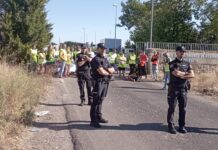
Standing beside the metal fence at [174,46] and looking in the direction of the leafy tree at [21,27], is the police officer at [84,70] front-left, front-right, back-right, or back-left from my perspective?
front-left

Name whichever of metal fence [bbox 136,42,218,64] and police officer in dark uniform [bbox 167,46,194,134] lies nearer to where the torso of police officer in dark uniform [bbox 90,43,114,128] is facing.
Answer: the police officer in dark uniform

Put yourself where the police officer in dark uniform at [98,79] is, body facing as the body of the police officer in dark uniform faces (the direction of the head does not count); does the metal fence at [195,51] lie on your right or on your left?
on your left

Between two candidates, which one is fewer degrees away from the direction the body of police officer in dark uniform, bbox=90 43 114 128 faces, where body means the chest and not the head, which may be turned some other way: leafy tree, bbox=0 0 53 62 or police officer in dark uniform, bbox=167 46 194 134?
the police officer in dark uniform

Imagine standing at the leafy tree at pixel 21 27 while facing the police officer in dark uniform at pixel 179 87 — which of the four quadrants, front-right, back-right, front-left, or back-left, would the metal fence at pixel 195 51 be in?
front-left

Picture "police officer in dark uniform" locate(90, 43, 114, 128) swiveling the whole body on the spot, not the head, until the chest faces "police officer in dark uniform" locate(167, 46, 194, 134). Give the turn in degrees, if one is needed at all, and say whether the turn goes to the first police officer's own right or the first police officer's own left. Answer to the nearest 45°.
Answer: approximately 45° to the first police officer's own left

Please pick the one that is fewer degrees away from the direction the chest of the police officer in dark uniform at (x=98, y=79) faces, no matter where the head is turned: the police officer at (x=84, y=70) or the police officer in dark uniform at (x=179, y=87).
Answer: the police officer in dark uniform

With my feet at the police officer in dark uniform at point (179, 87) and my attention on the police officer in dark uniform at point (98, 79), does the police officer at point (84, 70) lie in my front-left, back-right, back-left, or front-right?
front-right

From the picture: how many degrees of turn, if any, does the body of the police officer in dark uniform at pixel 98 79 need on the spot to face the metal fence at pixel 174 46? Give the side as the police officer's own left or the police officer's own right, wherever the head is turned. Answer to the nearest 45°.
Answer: approximately 135° to the police officer's own left

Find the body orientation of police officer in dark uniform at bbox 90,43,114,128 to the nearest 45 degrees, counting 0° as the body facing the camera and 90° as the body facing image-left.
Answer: approximately 315°
